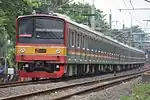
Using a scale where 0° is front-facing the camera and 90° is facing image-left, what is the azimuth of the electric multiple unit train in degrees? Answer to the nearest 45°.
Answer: approximately 45°
